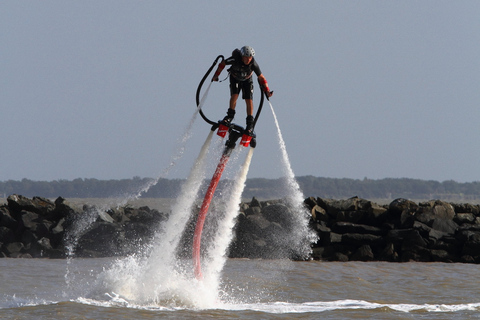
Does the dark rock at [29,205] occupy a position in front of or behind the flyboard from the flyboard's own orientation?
behind

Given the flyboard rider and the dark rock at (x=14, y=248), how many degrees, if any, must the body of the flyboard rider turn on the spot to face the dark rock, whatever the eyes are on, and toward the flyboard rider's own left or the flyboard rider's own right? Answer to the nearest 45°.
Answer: approximately 135° to the flyboard rider's own right

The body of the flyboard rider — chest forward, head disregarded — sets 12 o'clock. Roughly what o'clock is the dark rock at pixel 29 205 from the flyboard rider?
The dark rock is roughly at 5 o'clock from the flyboard rider.

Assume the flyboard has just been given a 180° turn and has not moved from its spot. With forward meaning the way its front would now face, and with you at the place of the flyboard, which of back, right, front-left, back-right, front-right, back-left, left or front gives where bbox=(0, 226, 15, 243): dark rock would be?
front-left

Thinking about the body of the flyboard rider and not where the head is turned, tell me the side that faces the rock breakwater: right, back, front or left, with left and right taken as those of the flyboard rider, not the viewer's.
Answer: back

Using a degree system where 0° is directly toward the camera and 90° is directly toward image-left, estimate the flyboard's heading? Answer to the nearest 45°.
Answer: approximately 0°

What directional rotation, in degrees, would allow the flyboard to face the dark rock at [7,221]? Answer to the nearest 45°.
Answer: approximately 135° to its right

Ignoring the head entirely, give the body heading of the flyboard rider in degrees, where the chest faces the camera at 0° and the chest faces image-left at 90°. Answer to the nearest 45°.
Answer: approximately 0°

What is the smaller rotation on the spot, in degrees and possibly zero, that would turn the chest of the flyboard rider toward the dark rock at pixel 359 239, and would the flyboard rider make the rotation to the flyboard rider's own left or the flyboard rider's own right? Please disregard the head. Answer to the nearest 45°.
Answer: approximately 135° to the flyboard rider's own left

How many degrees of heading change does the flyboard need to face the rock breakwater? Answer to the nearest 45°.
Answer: approximately 180°

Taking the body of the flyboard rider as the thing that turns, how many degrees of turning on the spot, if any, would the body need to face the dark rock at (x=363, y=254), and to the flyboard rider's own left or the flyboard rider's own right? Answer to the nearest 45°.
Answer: approximately 135° to the flyboard rider's own left
